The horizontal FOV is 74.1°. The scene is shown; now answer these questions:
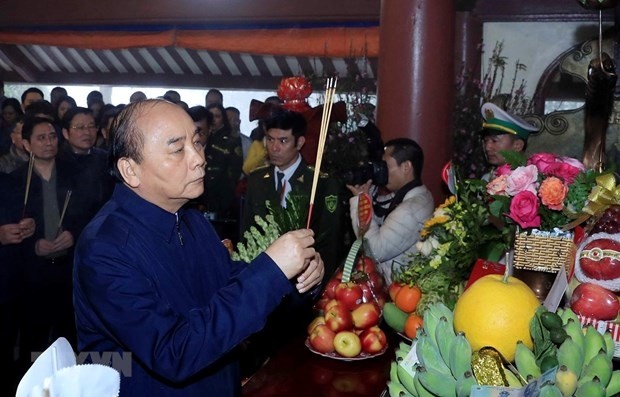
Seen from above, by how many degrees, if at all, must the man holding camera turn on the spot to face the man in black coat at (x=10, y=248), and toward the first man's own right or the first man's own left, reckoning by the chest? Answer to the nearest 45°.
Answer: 0° — they already face them

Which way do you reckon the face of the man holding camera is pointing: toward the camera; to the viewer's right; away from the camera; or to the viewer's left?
to the viewer's left

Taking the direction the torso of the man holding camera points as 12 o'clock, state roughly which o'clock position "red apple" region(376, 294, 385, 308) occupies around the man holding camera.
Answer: The red apple is roughly at 9 o'clock from the man holding camera.

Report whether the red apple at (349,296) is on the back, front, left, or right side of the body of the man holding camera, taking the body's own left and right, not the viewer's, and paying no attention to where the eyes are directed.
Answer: left

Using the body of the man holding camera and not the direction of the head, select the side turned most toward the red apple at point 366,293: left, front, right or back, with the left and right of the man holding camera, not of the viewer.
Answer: left

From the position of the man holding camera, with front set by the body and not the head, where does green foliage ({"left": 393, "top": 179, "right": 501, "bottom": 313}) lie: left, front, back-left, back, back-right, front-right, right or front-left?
left

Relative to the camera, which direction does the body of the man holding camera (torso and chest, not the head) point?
to the viewer's left

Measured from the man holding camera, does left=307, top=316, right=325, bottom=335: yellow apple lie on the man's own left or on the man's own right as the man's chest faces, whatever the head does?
on the man's own left

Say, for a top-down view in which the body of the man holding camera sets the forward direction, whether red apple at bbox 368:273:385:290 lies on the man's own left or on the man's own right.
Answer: on the man's own left

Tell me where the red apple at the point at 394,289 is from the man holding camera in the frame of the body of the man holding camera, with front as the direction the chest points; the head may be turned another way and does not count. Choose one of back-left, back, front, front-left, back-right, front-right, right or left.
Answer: left
